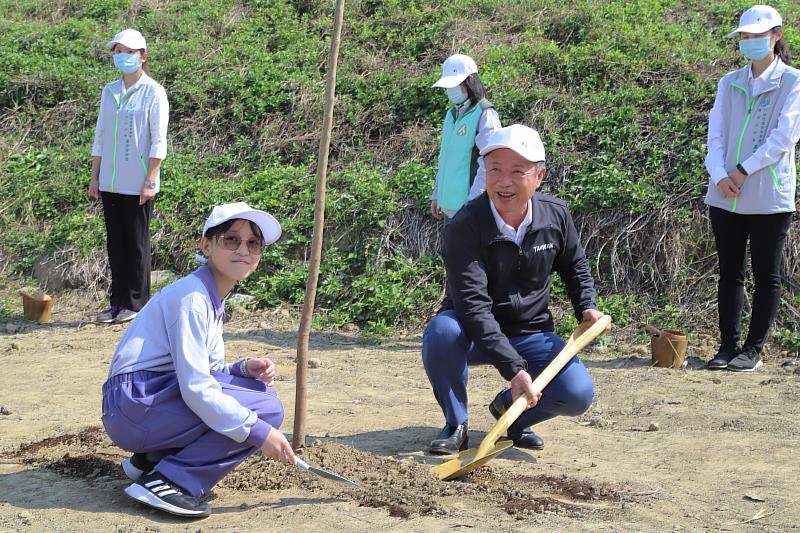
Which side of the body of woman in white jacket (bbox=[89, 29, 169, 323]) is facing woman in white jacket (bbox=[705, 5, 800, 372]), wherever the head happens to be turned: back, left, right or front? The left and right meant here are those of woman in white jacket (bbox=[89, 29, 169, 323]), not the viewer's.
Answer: left

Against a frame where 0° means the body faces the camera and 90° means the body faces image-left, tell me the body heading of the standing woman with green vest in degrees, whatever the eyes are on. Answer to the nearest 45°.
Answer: approximately 45°

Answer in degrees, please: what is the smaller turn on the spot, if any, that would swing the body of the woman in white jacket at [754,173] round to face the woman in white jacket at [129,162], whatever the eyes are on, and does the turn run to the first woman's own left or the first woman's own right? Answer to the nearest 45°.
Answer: approximately 45° to the first woman's own right

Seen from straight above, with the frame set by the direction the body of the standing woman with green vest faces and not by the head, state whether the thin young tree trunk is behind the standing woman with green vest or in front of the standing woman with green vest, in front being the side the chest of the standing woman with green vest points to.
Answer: in front

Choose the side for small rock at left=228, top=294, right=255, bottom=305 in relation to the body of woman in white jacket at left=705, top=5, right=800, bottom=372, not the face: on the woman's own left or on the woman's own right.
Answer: on the woman's own right

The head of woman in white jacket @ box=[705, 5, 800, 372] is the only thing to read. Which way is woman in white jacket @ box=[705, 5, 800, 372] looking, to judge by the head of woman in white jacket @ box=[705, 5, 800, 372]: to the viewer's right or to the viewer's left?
to the viewer's left

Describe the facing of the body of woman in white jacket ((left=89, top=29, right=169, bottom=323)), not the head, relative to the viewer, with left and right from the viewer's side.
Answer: facing the viewer and to the left of the viewer

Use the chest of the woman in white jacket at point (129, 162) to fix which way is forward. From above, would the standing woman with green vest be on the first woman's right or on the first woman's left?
on the first woman's left

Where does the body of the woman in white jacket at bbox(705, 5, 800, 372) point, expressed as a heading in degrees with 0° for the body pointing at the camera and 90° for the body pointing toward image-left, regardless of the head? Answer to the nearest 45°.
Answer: approximately 45°

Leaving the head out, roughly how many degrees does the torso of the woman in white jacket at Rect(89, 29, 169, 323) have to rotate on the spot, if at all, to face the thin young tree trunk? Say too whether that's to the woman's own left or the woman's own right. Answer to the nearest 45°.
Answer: approximately 45° to the woman's own left

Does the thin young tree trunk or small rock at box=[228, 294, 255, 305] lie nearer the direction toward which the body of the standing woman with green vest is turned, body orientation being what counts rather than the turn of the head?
the thin young tree trunk
